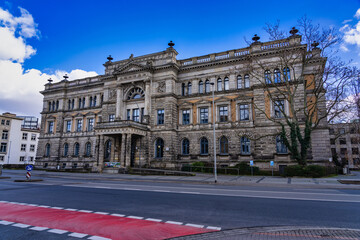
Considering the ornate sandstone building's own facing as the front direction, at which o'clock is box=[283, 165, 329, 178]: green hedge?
The green hedge is roughly at 9 o'clock from the ornate sandstone building.

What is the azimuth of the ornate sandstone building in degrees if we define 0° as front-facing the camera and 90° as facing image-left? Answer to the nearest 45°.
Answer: approximately 45°
